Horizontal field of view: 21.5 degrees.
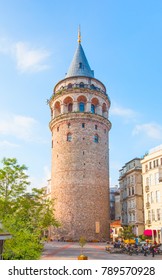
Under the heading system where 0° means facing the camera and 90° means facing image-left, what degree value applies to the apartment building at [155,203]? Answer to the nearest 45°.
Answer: approximately 45°
